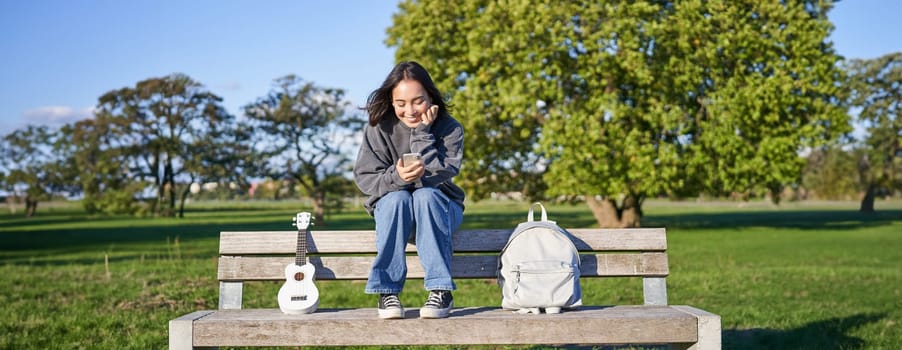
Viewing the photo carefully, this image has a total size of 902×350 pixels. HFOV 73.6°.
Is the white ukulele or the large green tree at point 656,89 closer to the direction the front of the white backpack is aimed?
the white ukulele

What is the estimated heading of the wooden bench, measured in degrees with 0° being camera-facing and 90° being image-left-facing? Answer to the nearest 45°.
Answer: approximately 0°

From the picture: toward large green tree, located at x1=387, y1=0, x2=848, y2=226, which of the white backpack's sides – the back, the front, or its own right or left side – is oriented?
back

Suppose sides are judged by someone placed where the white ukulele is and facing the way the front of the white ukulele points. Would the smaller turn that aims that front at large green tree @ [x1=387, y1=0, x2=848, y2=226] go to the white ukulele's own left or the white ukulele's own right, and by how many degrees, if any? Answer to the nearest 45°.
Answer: approximately 135° to the white ukulele's own left

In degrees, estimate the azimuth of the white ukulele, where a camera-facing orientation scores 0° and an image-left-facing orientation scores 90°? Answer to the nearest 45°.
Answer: approximately 0°

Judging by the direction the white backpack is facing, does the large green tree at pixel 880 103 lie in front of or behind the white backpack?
behind
